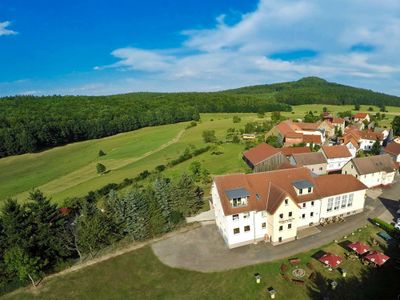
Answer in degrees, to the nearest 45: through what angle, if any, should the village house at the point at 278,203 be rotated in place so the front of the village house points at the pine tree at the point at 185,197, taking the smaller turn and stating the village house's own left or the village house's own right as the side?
approximately 135° to the village house's own right

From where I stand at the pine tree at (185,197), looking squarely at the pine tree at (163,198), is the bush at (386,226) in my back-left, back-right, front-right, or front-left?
back-left

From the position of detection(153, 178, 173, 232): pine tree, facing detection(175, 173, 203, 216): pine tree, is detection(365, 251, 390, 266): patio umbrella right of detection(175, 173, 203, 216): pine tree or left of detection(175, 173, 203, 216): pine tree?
right

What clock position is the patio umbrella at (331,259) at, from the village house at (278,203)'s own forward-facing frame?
The patio umbrella is roughly at 12 o'clock from the village house.

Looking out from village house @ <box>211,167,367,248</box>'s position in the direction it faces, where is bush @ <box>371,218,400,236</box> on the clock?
The bush is roughly at 10 o'clock from the village house.

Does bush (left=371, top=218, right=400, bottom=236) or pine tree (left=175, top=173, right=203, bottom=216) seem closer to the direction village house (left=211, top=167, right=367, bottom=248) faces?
the bush

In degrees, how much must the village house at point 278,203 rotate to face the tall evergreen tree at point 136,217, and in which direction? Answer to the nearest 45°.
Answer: approximately 135° to its right

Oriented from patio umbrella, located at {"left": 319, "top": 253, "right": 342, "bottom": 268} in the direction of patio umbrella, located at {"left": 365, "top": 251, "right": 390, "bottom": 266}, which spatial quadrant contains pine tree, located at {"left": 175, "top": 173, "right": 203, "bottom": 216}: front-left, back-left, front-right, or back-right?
back-left

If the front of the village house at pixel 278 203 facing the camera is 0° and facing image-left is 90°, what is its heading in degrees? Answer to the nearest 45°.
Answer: approximately 315°

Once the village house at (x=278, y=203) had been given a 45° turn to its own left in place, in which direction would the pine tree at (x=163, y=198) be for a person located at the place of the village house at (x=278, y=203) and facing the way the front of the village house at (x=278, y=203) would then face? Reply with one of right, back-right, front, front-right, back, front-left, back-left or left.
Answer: back
